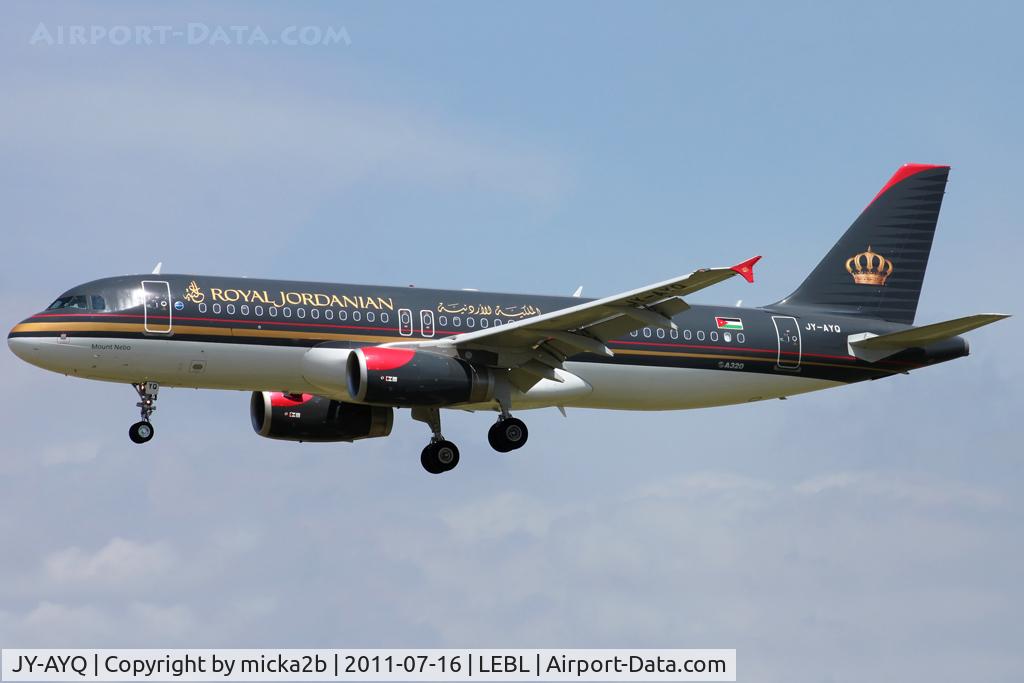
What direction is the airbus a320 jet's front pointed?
to the viewer's left
